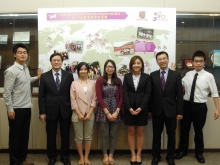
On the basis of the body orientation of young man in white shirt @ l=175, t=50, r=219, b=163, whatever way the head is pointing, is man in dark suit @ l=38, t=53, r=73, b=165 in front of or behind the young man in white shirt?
in front

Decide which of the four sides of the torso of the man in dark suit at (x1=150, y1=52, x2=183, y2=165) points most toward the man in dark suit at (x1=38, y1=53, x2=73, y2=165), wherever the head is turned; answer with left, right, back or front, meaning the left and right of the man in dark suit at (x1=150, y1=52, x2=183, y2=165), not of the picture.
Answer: right

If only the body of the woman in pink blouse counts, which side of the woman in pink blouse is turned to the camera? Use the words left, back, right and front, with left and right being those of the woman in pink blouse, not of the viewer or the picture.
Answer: front

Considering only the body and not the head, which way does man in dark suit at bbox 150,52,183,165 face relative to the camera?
toward the camera

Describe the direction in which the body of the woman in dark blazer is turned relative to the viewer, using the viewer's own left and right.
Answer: facing the viewer

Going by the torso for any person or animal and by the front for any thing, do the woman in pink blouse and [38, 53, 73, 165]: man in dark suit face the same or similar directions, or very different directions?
same or similar directions

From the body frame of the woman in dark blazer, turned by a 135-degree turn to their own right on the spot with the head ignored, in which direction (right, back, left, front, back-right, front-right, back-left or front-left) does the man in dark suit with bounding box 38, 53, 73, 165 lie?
front-left

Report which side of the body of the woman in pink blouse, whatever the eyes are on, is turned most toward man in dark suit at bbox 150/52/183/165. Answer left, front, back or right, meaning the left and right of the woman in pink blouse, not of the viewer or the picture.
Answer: left
